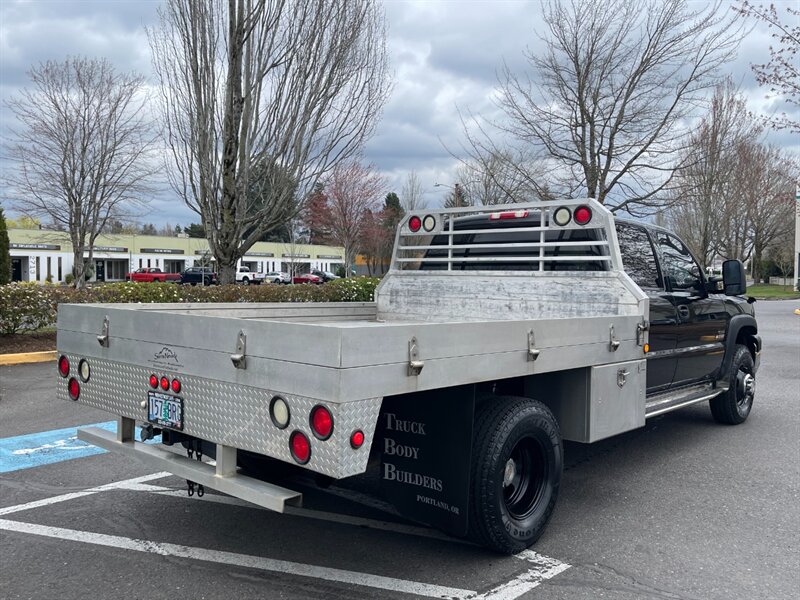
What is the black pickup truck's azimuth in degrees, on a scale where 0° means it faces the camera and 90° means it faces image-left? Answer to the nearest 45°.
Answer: approximately 225°

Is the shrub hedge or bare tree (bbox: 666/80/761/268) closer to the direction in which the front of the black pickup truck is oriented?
the bare tree

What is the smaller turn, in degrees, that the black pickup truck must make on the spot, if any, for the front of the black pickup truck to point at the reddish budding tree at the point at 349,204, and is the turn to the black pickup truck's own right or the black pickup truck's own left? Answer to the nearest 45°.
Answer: approximately 90° to the black pickup truck's own left

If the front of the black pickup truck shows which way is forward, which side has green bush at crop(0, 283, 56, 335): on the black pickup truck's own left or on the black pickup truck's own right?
on the black pickup truck's own left

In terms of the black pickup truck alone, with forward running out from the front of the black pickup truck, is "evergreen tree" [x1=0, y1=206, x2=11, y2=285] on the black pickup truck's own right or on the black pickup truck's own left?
on the black pickup truck's own left

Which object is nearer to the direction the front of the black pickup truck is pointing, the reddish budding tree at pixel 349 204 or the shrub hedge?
the reddish budding tree

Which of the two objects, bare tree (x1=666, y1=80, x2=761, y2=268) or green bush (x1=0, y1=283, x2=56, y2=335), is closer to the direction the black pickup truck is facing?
the bare tree
